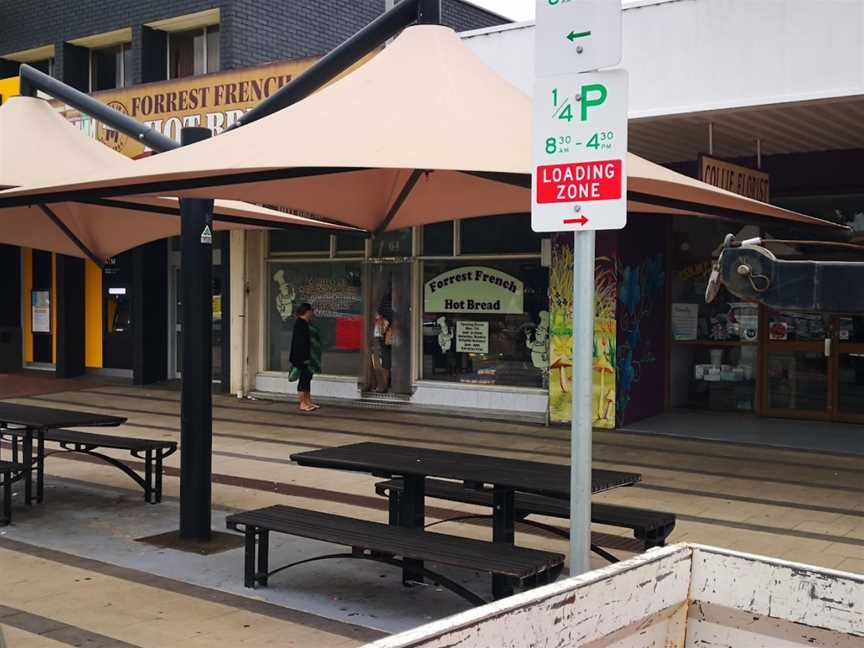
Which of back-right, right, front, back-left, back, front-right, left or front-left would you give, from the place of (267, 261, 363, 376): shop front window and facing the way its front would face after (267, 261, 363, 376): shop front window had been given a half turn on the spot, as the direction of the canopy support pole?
back

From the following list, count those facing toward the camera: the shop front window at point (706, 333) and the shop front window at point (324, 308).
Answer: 2

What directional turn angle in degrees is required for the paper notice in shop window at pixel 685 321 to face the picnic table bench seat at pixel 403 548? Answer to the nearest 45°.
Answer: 0° — it already faces it

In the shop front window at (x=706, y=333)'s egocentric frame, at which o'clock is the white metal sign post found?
The white metal sign post is roughly at 12 o'clock from the shop front window.

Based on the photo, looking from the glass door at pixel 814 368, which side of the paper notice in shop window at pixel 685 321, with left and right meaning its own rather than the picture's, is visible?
left

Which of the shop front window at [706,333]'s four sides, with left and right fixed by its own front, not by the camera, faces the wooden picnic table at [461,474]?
front

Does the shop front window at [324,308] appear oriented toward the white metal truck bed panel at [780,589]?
yes

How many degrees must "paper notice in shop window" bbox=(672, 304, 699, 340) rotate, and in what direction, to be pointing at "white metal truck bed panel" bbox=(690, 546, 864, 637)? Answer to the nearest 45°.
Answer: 0° — it already faces it

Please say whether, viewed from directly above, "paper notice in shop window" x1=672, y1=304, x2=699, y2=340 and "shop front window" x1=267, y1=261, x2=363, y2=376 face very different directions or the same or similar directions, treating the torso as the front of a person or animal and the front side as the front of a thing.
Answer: same or similar directions

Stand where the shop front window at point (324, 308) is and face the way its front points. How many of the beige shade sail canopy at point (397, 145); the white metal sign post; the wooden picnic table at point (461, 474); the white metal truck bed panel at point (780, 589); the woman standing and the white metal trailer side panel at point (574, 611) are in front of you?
6

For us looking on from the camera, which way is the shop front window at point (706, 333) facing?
facing the viewer
